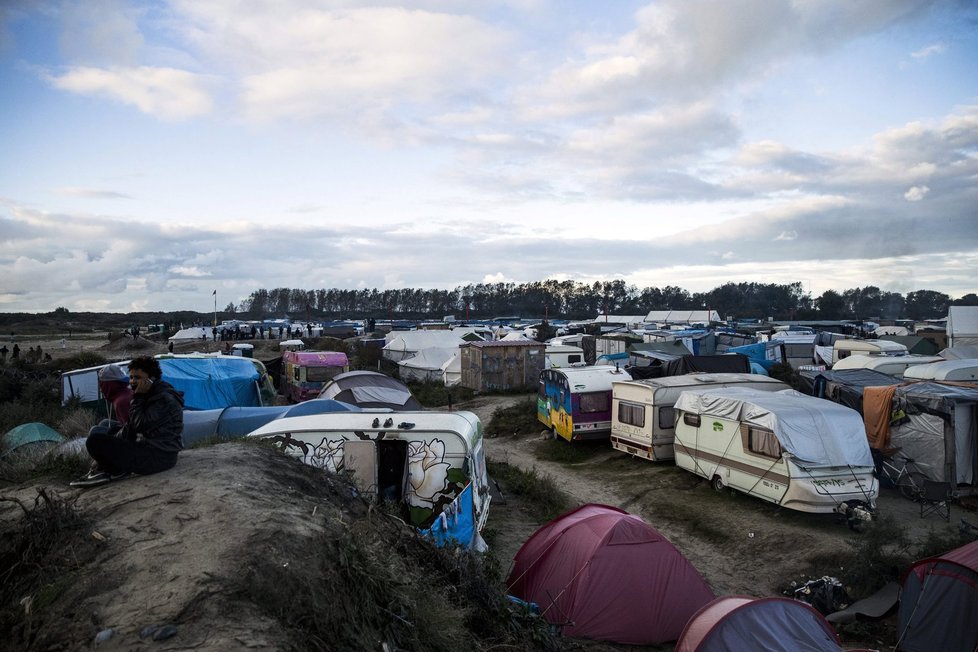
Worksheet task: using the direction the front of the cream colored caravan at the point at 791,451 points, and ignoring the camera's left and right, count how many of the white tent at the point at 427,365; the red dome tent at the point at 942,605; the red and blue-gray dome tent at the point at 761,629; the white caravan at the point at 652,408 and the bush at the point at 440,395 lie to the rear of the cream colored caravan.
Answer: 3

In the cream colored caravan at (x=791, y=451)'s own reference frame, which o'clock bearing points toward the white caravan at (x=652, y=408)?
The white caravan is roughly at 6 o'clock from the cream colored caravan.

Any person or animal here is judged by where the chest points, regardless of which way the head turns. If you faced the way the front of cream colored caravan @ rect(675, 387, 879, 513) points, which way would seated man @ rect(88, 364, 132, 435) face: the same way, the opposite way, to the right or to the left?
to the right

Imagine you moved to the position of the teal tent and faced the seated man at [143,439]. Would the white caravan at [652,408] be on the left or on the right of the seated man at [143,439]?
left

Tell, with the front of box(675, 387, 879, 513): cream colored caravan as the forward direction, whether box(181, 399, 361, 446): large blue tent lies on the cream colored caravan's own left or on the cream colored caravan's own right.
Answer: on the cream colored caravan's own right

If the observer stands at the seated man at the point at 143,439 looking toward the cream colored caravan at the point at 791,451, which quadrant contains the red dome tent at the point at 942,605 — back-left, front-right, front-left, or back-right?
front-right

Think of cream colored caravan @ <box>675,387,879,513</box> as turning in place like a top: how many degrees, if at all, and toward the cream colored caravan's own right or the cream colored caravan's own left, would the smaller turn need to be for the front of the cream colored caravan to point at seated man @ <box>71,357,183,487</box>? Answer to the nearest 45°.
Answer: approximately 90° to the cream colored caravan's own right

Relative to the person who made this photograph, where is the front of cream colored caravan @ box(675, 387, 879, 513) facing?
facing the viewer and to the right of the viewer

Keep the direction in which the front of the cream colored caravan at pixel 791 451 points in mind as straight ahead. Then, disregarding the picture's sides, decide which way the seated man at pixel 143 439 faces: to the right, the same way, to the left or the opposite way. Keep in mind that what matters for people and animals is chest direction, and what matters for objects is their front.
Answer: to the right

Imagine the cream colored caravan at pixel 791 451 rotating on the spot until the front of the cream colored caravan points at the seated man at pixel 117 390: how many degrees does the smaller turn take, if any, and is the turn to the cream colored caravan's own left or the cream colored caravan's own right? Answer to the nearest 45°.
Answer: approximately 90° to the cream colored caravan's own right
